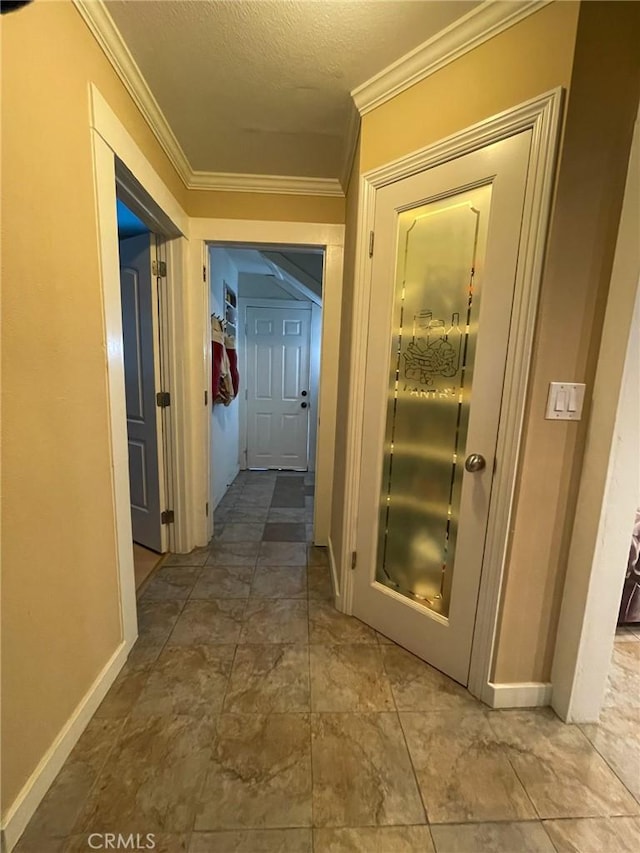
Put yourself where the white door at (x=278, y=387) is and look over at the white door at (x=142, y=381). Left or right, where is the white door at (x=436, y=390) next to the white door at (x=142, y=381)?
left

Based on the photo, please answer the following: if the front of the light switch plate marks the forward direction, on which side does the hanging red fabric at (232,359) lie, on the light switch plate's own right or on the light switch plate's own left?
on the light switch plate's own right

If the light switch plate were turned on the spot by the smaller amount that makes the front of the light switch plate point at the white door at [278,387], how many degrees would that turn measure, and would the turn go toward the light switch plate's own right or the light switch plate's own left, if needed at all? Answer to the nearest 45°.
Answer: approximately 135° to the light switch plate's own right

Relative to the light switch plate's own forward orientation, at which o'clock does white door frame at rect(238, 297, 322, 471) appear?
The white door frame is roughly at 4 o'clock from the light switch plate.

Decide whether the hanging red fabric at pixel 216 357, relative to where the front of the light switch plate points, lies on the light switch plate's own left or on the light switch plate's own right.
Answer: on the light switch plate's own right
